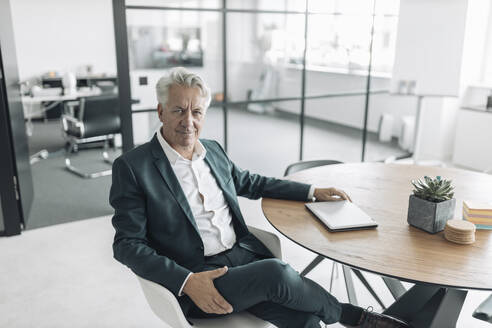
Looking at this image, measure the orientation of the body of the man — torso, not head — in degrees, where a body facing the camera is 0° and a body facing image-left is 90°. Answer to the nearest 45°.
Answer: approximately 315°

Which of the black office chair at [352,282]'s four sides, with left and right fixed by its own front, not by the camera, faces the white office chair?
right

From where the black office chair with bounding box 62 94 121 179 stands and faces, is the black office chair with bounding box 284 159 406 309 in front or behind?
behind

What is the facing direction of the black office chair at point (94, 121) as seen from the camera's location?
facing away from the viewer and to the left of the viewer

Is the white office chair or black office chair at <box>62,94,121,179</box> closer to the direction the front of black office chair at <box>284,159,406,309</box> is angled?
the white office chair

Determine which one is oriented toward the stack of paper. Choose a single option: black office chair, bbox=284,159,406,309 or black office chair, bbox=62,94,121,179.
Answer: black office chair, bbox=284,159,406,309

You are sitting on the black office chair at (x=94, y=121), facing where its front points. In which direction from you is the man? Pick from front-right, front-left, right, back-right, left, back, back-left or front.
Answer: back-left

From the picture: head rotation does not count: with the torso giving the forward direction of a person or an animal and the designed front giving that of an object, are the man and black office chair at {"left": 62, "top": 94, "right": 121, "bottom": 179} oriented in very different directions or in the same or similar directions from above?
very different directions

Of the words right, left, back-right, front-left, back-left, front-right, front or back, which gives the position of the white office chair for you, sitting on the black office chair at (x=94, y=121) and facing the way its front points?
back-left

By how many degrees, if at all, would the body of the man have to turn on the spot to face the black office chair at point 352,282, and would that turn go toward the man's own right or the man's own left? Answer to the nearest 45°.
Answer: approximately 90° to the man's own left
